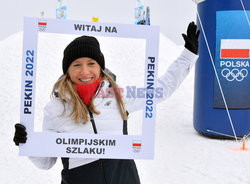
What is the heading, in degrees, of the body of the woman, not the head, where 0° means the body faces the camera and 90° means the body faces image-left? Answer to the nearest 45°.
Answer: approximately 0°

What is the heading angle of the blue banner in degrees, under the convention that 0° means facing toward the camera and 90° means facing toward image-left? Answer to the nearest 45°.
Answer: approximately 0°
